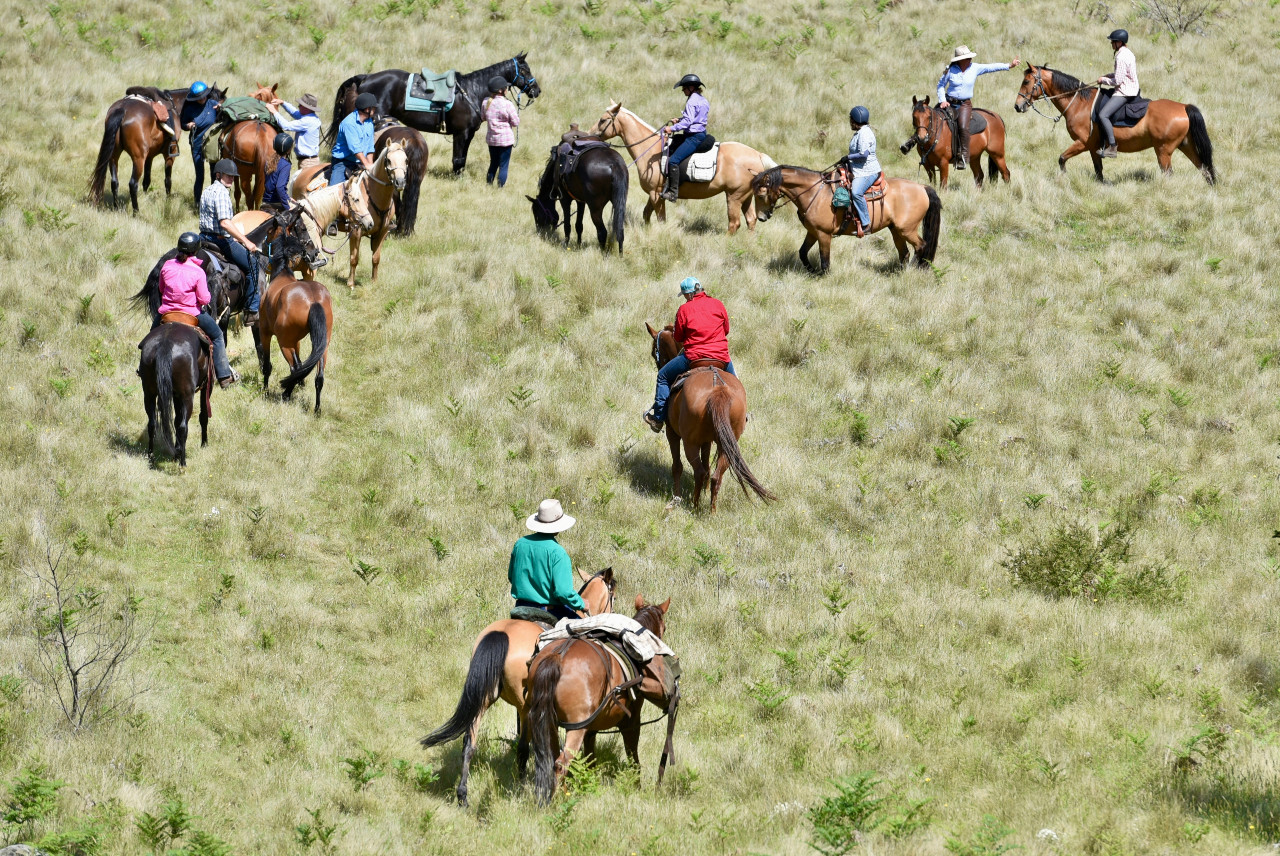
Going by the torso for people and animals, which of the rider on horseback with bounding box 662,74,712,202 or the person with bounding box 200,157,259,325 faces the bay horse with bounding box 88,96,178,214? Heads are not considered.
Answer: the rider on horseback

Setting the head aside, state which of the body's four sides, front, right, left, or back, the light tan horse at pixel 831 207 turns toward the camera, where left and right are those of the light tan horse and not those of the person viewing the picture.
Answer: left

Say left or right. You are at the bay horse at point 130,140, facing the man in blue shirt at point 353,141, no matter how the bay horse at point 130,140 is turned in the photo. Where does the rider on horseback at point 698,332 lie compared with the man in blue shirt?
right

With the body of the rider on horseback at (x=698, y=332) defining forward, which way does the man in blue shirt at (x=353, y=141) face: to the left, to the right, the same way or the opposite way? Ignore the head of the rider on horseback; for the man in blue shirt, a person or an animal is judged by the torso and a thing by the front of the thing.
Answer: the opposite way

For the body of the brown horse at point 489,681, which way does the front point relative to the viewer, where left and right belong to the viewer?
facing away from the viewer and to the right of the viewer

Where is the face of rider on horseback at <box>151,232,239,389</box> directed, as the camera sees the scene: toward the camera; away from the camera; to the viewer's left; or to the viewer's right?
away from the camera

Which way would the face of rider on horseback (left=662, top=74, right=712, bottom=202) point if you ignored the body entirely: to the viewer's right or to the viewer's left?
to the viewer's left

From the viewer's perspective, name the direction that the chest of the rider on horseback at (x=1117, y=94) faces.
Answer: to the viewer's left

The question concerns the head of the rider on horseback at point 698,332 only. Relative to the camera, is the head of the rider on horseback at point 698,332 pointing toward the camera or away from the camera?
away from the camera

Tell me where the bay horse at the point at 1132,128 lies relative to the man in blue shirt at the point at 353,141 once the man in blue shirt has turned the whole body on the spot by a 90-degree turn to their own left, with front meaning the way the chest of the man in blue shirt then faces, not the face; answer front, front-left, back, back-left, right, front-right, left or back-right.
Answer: front-right

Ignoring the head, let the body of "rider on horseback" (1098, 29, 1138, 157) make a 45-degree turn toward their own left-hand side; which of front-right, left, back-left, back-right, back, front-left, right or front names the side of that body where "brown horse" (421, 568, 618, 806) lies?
front-left

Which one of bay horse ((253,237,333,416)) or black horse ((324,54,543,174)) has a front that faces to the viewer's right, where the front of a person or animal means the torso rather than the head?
the black horse

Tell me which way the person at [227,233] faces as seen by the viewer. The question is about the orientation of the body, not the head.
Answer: to the viewer's right

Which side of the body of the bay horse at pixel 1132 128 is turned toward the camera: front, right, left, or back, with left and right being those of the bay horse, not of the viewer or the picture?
left
